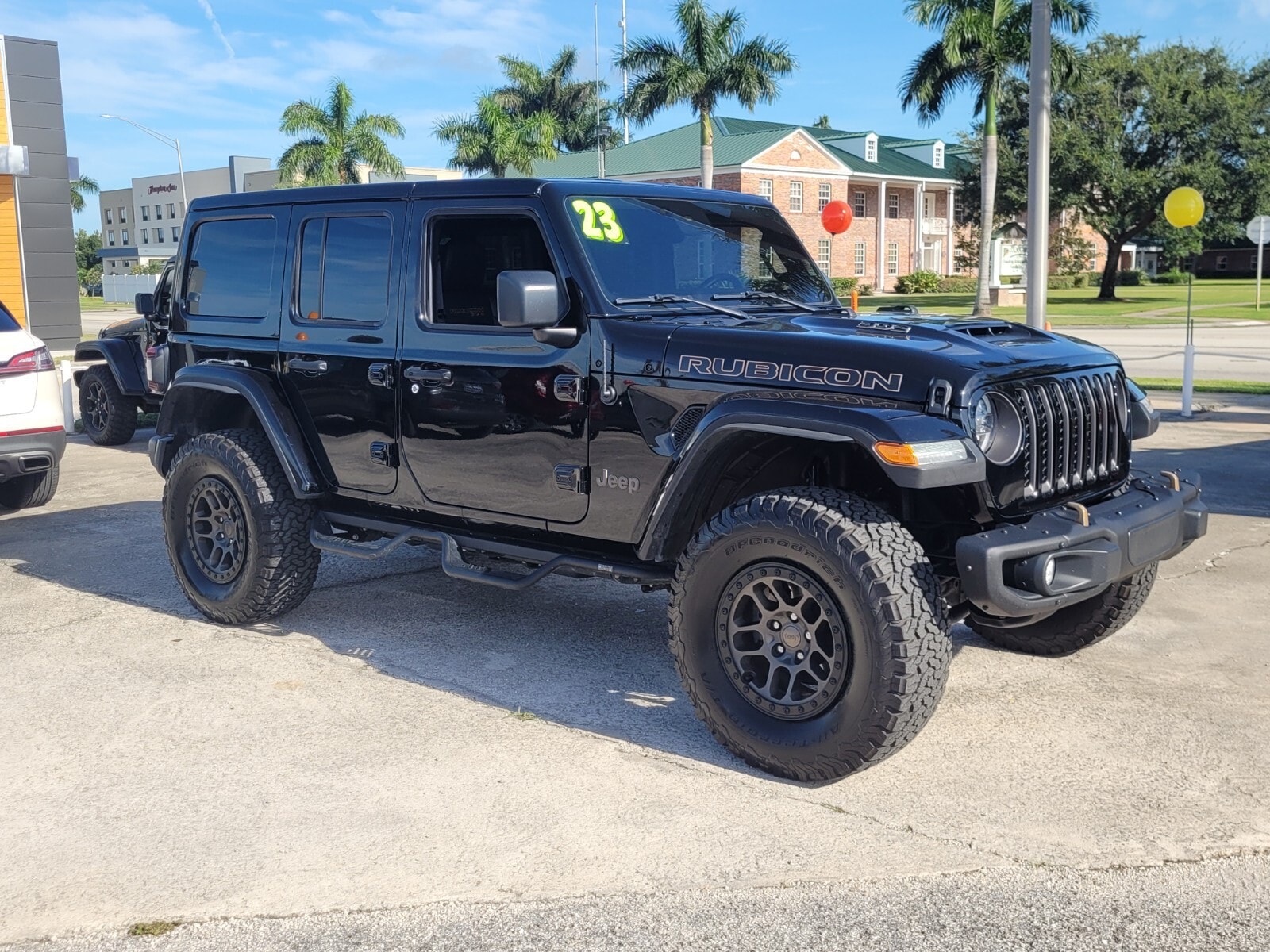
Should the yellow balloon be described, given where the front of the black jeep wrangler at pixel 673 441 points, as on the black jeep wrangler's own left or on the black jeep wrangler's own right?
on the black jeep wrangler's own left

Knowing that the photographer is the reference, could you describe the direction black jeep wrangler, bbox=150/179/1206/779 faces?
facing the viewer and to the right of the viewer

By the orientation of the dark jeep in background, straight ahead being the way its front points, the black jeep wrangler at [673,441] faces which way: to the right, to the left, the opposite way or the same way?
the opposite way

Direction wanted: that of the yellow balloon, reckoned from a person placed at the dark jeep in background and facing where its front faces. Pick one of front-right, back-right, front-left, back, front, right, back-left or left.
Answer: back-right

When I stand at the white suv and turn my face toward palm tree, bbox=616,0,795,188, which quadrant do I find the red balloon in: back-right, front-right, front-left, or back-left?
front-right

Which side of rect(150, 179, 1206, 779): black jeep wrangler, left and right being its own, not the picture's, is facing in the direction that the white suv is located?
back

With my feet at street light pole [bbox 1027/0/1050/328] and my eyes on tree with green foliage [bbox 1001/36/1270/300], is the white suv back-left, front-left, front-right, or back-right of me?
back-left

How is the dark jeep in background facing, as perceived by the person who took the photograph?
facing away from the viewer and to the left of the viewer

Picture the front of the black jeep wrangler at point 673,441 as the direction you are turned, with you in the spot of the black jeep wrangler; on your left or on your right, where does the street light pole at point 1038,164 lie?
on your left

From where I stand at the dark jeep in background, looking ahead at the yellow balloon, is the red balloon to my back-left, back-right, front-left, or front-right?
front-left
